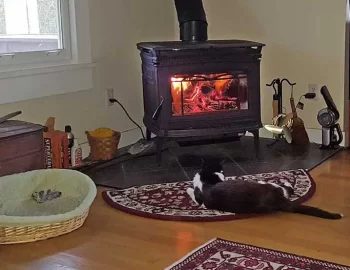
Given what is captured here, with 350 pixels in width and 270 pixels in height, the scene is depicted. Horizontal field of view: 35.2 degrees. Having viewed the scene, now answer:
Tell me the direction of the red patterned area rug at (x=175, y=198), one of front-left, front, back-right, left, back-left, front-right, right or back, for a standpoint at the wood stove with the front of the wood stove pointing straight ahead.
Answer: front

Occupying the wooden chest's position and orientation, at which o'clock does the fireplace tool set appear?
The fireplace tool set is roughly at 10 o'clock from the wooden chest.

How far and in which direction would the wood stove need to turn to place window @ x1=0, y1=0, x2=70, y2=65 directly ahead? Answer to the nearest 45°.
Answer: approximately 90° to its right

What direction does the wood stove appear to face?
toward the camera

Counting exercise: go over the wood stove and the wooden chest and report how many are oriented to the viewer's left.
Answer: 0

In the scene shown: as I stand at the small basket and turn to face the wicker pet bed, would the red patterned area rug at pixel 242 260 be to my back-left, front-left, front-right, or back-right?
front-left

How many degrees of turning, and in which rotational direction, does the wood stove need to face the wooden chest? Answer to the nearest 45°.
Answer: approximately 45° to its right

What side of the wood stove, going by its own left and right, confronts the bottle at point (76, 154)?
right

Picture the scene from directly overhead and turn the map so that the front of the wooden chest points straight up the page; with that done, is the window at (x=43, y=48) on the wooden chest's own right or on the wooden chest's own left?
on the wooden chest's own left

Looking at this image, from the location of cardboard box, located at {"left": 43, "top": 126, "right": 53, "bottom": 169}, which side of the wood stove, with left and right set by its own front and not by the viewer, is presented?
right

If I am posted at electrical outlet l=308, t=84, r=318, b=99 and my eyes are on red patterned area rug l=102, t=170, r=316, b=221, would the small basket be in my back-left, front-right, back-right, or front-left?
front-right

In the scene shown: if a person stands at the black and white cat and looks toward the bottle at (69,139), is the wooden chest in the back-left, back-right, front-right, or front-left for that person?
front-left

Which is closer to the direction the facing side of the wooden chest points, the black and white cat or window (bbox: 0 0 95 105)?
the black and white cat

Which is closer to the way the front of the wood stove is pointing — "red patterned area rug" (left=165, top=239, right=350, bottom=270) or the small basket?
the red patterned area rug

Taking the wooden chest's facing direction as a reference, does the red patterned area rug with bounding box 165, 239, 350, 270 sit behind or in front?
in front

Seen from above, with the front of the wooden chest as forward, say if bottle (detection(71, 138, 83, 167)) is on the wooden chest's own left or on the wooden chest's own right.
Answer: on the wooden chest's own left

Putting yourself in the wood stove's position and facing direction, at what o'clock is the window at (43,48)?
The window is roughly at 3 o'clock from the wood stove.

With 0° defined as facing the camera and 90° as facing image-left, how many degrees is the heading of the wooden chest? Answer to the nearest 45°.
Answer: approximately 315°

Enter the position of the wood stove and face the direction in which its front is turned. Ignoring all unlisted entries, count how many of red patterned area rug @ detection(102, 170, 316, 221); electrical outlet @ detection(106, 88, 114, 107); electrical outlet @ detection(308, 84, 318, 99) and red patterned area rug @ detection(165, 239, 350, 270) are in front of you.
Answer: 2

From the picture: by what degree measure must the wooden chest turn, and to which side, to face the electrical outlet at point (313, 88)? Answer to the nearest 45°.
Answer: approximately 45° to its left
